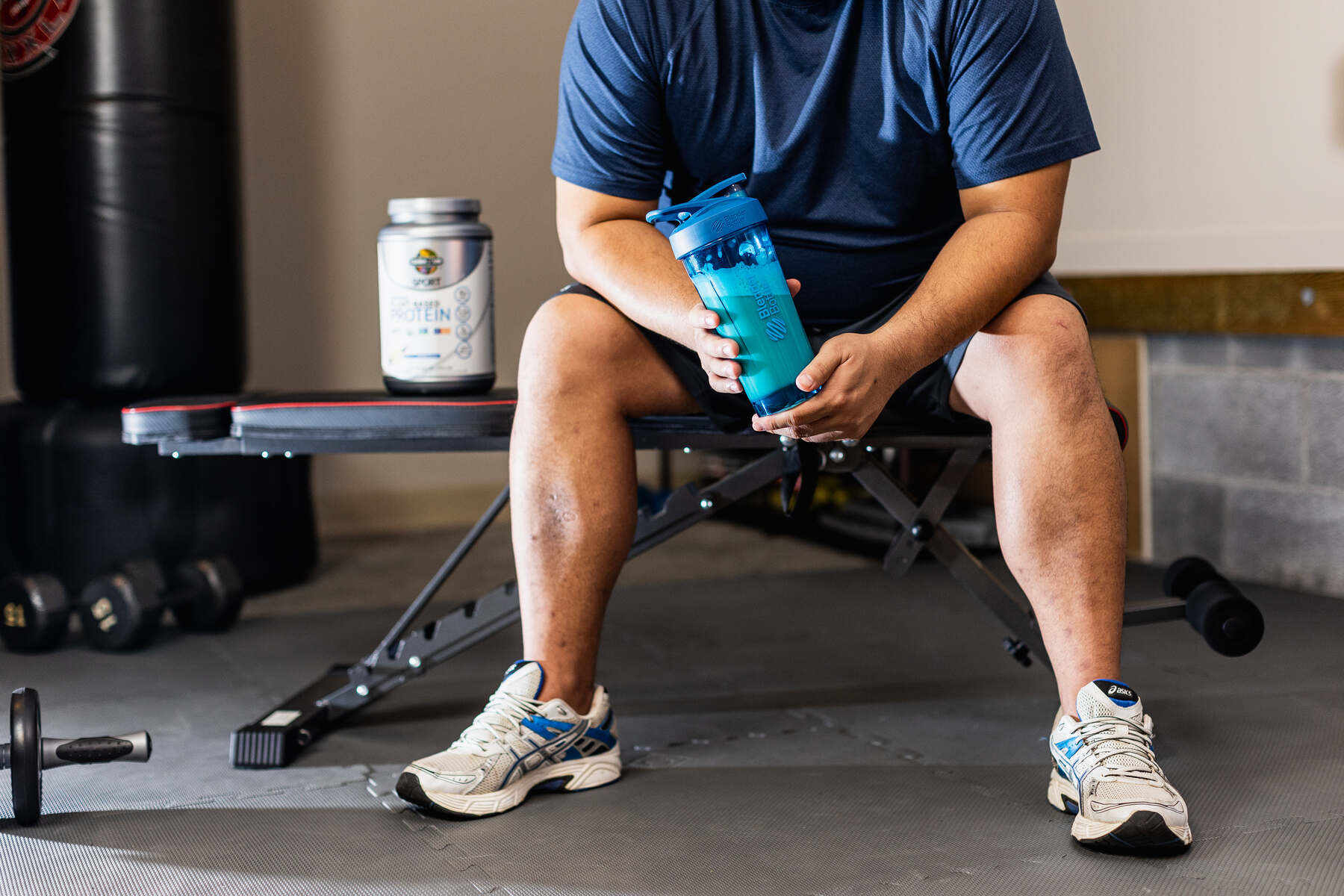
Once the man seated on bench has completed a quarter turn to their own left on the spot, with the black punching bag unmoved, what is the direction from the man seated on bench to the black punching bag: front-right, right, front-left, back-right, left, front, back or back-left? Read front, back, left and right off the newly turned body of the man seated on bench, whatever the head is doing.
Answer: back-left

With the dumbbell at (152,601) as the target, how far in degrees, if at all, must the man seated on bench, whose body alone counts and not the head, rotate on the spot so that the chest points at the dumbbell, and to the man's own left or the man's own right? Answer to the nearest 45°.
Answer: approximately 135° to the man's own right

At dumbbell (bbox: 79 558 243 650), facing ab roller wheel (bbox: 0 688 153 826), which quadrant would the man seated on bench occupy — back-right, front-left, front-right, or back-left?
front-left

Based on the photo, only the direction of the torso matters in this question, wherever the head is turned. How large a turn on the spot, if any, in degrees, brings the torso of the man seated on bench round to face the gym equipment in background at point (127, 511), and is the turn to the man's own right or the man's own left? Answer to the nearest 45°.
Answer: approximately 135° to the man's own right

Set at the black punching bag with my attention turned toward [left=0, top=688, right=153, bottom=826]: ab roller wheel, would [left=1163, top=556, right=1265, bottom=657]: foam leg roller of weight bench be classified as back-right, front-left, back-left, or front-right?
front-left

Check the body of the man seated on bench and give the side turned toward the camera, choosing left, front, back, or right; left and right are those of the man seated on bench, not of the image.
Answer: front
